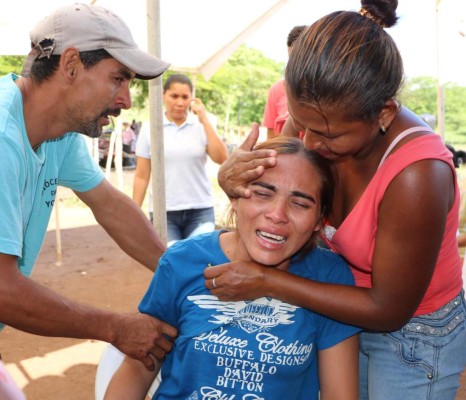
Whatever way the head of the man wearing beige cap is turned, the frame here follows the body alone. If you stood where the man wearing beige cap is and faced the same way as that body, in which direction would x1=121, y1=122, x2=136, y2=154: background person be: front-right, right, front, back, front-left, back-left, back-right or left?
left

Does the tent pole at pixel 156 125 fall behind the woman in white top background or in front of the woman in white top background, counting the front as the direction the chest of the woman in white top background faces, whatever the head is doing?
in front

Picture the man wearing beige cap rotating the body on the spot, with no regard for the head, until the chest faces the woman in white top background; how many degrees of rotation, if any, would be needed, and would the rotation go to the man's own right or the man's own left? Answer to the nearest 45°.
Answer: approximately 90° to the man's own left

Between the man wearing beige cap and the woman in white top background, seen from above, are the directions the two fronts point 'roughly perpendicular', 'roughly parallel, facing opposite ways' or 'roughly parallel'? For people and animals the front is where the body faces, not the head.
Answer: roughly perpendicular

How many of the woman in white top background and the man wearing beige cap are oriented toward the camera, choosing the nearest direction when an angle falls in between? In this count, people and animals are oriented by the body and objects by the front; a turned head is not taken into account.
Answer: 1

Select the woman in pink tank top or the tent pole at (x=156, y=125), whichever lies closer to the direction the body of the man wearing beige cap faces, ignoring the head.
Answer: the woman in pink tank top

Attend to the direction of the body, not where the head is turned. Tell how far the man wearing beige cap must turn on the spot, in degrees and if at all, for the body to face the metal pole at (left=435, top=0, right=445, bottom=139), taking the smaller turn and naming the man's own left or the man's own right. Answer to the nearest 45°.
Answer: approximately 45° to the man's own left

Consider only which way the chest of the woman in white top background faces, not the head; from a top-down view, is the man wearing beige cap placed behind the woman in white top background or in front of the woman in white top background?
in front

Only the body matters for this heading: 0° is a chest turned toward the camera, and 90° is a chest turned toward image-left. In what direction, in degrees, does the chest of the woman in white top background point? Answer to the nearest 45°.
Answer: approximately 0°

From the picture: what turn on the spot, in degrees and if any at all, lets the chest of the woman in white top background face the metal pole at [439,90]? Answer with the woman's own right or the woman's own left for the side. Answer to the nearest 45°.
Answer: approximately 135° to the woman's own left

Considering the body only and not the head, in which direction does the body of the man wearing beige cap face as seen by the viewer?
to the viewer's right
